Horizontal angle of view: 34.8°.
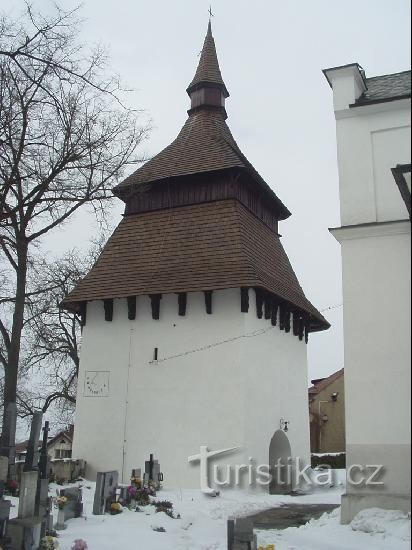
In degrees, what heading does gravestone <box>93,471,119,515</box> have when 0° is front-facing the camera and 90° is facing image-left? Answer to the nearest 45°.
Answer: approximately 315°

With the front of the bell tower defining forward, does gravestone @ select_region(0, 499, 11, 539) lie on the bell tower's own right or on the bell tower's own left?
on the bell tower's own right

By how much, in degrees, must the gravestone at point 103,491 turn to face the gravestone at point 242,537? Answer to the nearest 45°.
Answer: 0° — it already faces it

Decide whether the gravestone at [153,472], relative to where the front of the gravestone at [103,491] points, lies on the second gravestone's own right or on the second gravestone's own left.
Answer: on the second gravestone's own left

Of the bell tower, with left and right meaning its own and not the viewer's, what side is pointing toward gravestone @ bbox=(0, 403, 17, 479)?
right

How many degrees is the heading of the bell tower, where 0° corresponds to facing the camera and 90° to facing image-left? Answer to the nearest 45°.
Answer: approximately 315°

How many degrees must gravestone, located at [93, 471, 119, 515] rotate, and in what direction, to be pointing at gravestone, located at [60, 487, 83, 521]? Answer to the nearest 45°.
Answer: approximately 90° to its right
